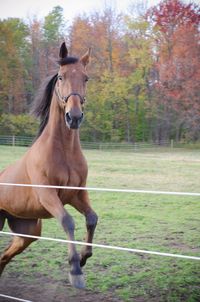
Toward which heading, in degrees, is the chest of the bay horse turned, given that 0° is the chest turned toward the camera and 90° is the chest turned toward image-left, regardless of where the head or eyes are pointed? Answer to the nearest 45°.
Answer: approximately 315°

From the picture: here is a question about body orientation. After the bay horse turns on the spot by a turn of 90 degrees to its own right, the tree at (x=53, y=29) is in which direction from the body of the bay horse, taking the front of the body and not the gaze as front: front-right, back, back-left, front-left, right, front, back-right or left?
back-right

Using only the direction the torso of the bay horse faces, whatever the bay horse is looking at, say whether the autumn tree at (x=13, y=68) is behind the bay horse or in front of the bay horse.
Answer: behind

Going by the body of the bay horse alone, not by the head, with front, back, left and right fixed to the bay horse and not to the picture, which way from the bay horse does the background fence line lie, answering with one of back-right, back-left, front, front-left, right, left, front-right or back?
back-left
